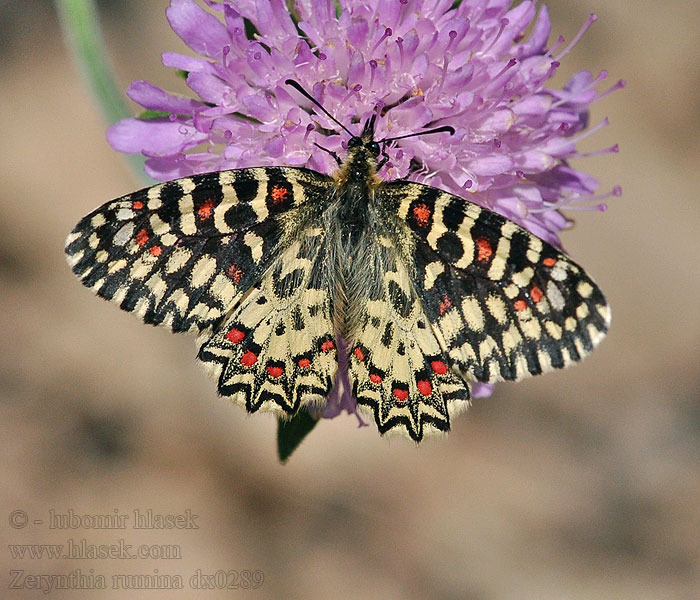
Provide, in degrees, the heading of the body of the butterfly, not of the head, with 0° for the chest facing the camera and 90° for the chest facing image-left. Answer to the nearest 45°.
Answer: approximately 180°
